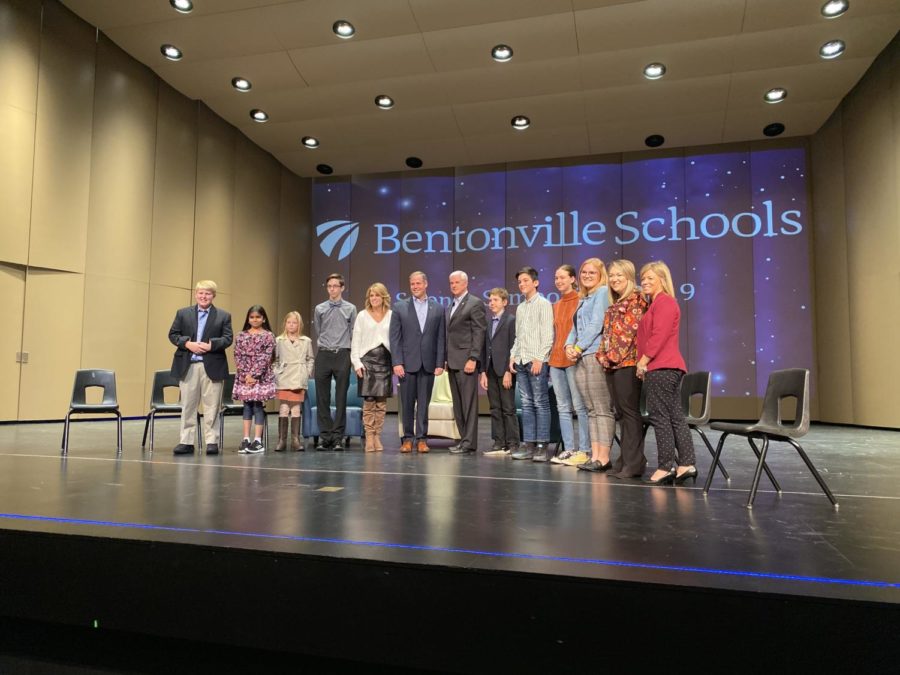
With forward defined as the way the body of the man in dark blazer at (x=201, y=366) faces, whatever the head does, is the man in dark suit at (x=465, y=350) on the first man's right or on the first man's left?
on the first man's left

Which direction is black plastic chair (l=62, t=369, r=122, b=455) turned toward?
toward the camera

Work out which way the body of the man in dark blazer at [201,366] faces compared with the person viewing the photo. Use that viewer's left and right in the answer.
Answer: facing the viewer

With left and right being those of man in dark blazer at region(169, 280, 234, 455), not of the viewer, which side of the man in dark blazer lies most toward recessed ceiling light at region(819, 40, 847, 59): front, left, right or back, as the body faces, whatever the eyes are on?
left

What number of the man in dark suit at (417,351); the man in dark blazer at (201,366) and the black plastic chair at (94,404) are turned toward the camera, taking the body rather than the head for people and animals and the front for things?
3

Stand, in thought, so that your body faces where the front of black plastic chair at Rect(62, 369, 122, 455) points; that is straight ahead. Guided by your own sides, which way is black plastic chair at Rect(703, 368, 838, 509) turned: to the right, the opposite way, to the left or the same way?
to the right

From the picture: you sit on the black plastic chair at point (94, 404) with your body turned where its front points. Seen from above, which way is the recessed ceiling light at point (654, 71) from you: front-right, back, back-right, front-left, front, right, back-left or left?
left

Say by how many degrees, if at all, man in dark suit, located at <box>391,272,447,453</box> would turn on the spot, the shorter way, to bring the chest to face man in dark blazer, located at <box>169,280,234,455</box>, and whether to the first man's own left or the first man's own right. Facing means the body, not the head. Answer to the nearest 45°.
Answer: approximately 90° to the first man's own right

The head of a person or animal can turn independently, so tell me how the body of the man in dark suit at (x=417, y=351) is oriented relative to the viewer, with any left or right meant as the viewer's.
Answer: facing the viewer

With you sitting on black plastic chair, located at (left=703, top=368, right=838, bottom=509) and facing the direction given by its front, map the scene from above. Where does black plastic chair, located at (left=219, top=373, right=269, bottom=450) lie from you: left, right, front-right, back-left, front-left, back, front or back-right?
front-right

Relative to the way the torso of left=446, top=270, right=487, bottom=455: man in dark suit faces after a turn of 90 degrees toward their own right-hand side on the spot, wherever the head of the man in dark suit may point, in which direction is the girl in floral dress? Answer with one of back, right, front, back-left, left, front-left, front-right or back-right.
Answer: front-left

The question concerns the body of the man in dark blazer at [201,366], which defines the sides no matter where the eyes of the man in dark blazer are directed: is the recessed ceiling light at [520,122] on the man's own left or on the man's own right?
on the man's own left

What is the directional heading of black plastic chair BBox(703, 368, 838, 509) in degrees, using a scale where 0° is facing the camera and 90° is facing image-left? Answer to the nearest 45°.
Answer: approximately 45°

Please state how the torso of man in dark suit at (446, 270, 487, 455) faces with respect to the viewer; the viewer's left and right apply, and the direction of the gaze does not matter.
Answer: facing the viewer and to the left of the viewer
